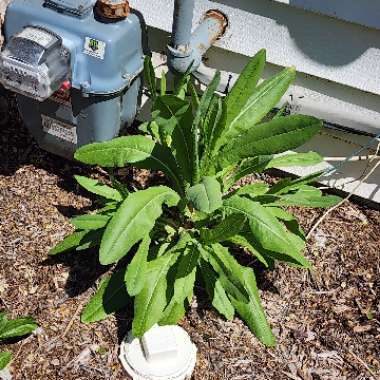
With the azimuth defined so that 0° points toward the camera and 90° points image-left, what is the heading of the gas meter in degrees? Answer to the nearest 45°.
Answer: approximately 45°

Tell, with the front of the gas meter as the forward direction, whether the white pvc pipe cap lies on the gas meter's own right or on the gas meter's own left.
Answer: on the gas meter's own left

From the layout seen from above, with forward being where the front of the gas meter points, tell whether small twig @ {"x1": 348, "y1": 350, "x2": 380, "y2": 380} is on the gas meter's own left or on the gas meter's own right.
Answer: on the gas meter's own left

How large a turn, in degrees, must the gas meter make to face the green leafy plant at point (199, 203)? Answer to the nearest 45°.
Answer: approximately 90° to its left

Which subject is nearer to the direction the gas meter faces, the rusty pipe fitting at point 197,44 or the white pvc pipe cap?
the white pvc pipe cap
